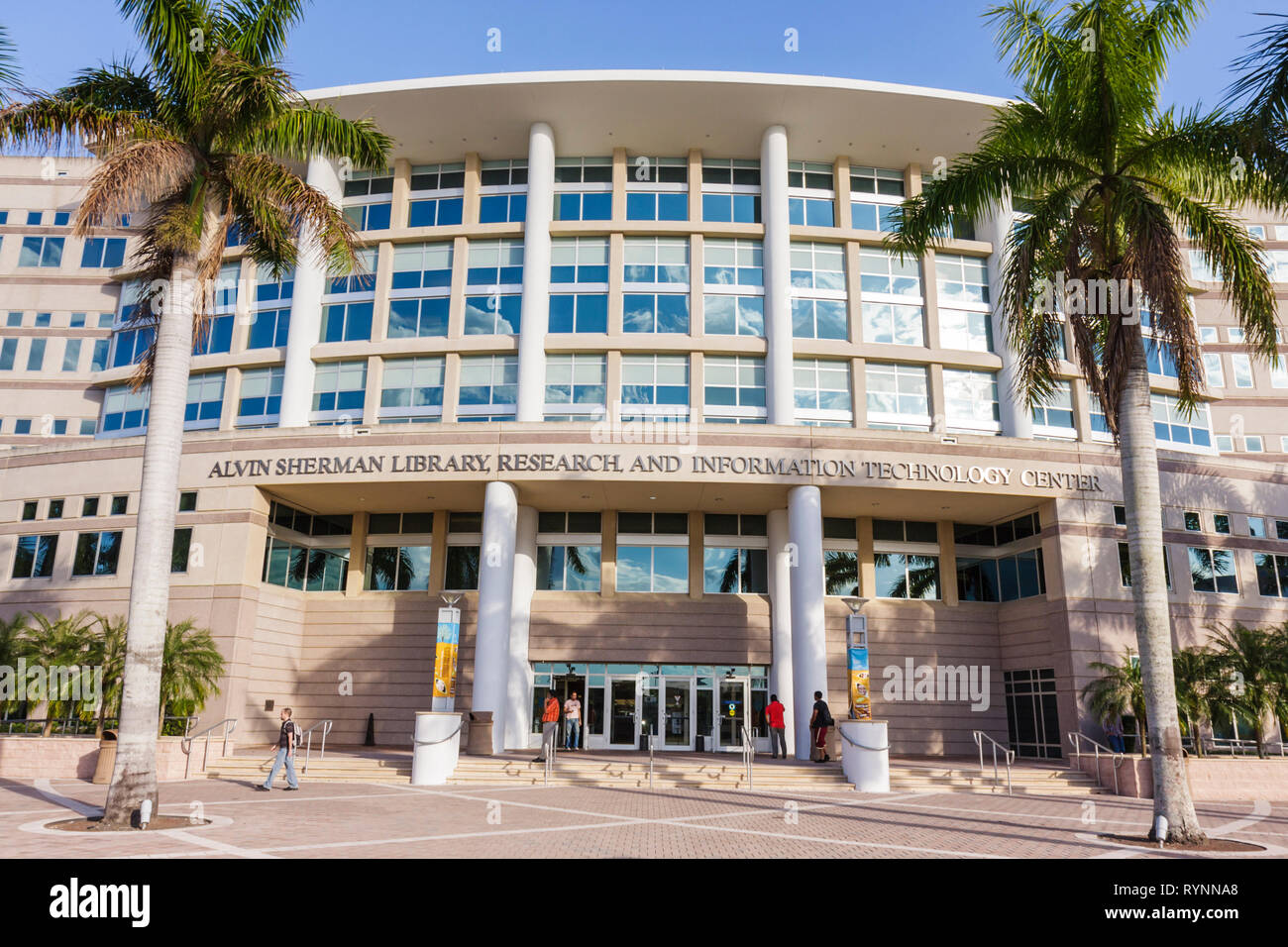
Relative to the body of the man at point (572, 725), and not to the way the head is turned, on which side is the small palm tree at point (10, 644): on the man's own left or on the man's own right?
on the man's own right

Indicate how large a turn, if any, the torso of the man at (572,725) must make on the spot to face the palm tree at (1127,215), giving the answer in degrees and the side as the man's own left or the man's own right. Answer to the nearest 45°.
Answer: approximately 45° to the man's own left

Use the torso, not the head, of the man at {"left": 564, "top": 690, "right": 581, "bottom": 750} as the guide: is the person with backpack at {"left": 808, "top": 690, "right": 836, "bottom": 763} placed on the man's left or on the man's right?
on the man's left

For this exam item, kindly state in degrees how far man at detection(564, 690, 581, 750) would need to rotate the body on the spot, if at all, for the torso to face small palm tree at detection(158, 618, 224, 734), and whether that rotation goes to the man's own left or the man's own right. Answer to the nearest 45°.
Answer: approximately 90° to the man's own right

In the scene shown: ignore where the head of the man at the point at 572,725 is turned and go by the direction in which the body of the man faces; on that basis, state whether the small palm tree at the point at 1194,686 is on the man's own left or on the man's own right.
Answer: on the man's own left

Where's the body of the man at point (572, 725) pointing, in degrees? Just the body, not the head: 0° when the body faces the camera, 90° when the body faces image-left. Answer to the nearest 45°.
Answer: approximately 0°
